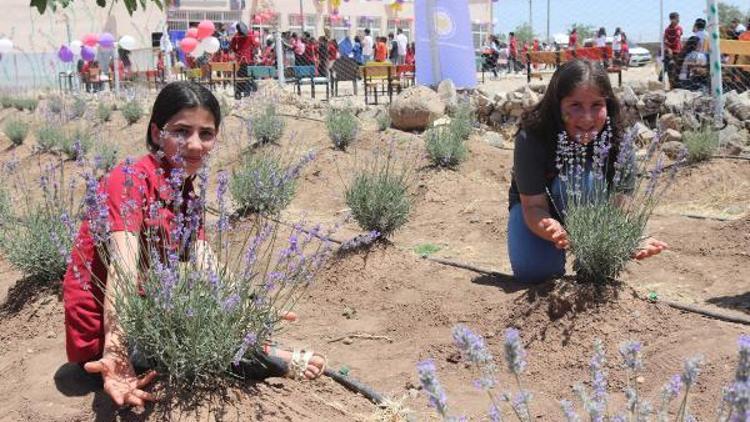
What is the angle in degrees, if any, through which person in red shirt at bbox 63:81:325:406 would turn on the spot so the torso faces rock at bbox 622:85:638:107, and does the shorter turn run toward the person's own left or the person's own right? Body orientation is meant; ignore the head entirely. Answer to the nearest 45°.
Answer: approximately 90° to the person's own left

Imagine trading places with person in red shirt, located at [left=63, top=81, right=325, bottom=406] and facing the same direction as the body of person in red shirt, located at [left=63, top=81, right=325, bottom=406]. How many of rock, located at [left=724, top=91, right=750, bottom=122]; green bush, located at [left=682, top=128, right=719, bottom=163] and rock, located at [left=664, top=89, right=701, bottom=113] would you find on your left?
3

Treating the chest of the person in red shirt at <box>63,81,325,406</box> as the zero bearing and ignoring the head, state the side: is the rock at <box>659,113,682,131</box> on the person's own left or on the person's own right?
on the person's own left

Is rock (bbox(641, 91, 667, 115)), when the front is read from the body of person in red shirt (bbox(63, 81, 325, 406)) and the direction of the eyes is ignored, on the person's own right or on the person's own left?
on the person's own left

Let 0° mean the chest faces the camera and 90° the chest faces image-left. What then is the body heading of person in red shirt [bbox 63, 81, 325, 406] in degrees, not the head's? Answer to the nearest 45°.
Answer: approximately 315°

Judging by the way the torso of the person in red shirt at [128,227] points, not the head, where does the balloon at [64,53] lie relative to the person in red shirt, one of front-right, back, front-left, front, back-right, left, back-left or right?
back-left
